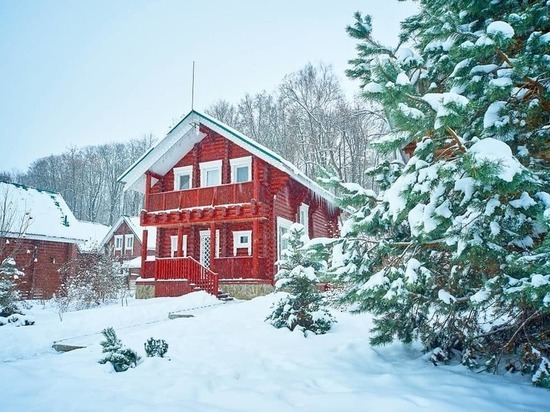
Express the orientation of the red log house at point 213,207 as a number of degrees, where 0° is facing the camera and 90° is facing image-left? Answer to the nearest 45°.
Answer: approximately 45°

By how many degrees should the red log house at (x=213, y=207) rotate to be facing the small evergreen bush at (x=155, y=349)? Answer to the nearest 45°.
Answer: approximately 45° to its left

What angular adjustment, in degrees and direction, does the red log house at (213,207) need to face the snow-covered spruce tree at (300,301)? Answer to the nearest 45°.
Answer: approximately 45° to its left

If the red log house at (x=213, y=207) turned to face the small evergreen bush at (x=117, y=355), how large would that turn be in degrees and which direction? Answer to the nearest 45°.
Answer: approximately 45° to its left

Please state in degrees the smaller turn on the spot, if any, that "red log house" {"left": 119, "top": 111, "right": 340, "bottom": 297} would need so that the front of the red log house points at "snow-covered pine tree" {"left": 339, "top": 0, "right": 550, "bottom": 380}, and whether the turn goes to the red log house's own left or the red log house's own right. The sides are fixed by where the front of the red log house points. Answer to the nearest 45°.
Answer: approximately 45° to the red log house's own left

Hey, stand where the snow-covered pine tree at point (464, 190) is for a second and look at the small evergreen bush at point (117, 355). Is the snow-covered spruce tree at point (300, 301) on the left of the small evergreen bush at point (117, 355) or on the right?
right
